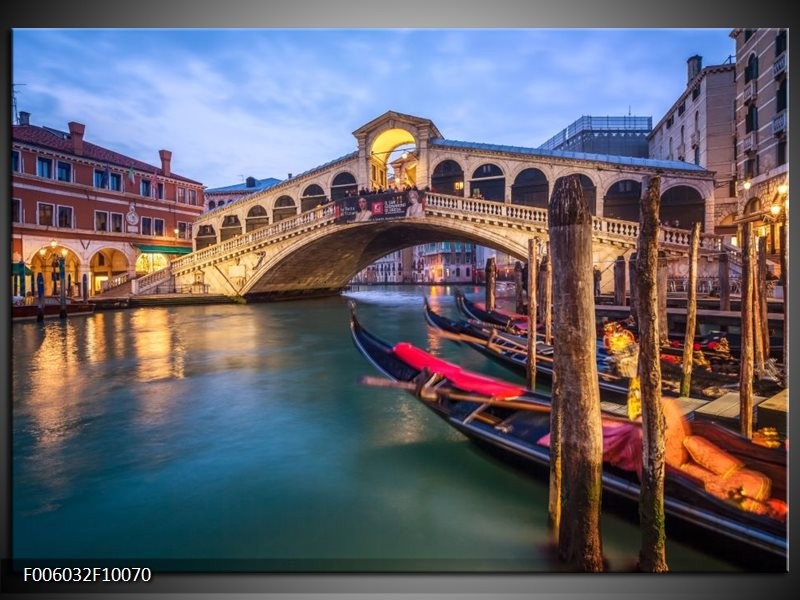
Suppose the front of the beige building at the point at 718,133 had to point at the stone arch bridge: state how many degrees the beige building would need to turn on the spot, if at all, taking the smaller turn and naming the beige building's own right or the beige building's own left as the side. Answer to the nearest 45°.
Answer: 0° — it already faces it

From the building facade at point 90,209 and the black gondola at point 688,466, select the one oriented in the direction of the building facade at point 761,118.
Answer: the building facade at point 90,209

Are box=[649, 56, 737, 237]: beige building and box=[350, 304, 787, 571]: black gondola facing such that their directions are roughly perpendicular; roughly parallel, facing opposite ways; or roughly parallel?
roughly perpendicular

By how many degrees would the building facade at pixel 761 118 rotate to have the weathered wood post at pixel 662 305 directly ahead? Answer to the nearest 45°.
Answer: approximately 45° to its left

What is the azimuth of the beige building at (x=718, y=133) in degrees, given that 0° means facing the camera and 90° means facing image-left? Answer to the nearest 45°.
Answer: approximately 45°

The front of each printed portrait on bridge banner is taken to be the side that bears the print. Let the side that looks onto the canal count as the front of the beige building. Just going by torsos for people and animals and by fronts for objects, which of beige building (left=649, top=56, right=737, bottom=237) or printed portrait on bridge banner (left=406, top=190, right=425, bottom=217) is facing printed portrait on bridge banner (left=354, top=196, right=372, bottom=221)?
the beige building
